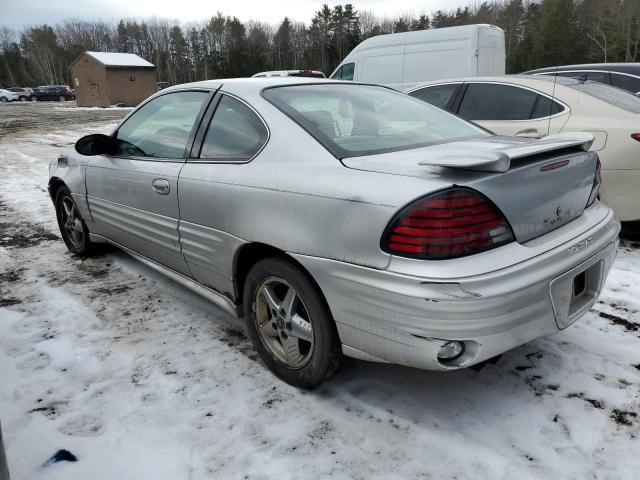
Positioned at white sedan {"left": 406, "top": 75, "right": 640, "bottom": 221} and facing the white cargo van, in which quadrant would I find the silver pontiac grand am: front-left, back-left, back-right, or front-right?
back-left

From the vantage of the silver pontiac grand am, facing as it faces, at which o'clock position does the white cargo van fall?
The white cargo van is roughly at 2 o'clock from the silver pontiac grand am.

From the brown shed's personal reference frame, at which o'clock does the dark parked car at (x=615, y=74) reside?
The dark parked car is roughly at 10 o'clock from the brown shed.

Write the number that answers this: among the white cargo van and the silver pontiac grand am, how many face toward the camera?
0

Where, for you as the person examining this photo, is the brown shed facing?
facing the viewer and to the left of the viewer

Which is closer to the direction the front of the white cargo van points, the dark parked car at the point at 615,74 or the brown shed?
the brown shed

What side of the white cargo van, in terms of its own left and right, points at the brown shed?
front

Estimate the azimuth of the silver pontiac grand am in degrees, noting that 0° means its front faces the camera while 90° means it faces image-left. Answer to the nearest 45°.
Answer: approximately 135°

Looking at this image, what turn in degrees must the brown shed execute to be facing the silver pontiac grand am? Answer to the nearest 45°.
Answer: approximately 45° to its left

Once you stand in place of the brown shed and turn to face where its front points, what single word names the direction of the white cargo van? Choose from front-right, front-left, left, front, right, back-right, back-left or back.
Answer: front-left

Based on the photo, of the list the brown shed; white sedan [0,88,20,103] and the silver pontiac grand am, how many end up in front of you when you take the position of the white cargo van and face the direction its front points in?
2

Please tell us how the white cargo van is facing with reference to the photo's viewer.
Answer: facing away from the viewer and to the left of the viewer

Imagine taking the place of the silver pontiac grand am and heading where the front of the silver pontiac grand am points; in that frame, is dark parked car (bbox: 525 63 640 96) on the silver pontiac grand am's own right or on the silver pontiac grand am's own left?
on the silver pontiac grand am's own right

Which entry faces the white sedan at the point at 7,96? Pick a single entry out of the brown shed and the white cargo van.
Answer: the white cargo van

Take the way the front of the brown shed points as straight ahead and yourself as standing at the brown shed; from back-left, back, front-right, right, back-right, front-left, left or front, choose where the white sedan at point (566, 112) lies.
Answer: front-left

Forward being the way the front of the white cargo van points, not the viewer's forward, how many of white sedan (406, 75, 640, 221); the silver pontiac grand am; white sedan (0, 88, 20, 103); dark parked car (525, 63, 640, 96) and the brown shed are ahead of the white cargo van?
2
